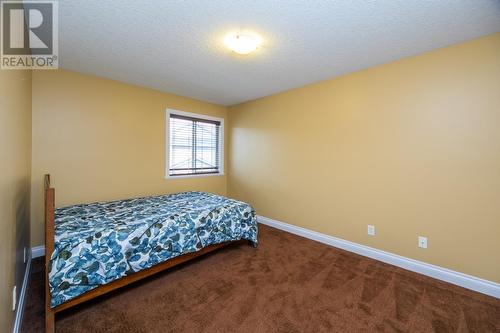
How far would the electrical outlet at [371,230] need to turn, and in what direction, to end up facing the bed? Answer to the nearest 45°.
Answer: approximately 45° to its right

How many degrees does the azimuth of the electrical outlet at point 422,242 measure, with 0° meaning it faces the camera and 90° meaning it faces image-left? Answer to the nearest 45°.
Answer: approximately 0°

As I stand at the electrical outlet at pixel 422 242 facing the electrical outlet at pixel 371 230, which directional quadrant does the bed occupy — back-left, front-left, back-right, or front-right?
front-left

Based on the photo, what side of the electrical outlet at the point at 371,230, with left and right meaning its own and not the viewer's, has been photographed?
front

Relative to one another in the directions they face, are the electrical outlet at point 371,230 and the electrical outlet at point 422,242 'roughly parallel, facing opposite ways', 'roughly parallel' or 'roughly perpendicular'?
roughly parallel

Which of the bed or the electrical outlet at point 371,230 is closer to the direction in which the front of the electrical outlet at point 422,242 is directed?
the bed

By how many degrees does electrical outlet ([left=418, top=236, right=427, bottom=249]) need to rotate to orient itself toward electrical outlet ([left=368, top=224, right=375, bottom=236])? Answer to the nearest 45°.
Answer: approximately 90° to its right
